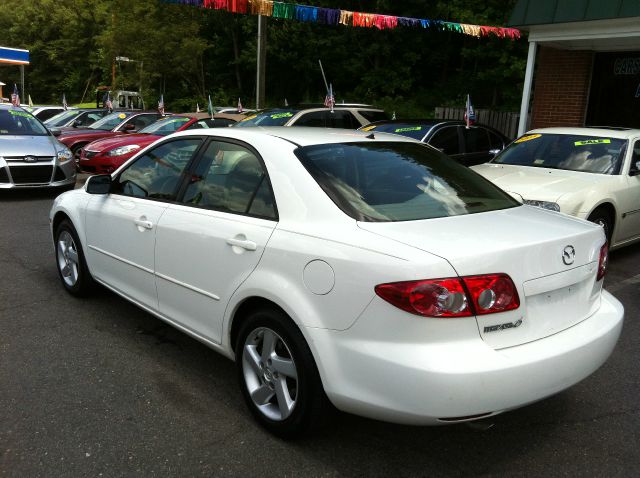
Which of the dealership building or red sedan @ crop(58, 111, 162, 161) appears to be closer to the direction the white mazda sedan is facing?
the red sedan

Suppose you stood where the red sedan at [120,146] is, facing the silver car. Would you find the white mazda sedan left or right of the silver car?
left

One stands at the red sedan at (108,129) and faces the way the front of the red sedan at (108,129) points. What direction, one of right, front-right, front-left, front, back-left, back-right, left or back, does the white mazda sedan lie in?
front-left

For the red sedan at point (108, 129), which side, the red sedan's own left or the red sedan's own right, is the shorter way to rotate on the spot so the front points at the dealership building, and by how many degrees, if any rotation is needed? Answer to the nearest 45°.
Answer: approximately 90° to the red sedan's own left

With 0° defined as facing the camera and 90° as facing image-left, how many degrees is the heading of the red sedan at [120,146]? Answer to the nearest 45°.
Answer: approximately 45°

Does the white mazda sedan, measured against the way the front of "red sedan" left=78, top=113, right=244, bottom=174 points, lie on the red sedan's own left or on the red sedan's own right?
on the red sedan's own left

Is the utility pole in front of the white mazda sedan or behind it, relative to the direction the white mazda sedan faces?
in front

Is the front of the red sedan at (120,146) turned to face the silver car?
yes

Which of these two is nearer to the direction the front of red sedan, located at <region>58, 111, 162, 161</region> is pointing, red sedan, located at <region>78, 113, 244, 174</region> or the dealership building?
the red sedan

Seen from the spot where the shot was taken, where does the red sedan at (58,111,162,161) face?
facing the viewer and to the left of the viewer

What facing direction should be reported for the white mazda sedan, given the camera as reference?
facing away from the viewer and to the left of the viewer

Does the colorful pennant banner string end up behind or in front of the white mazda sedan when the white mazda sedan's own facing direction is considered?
in front

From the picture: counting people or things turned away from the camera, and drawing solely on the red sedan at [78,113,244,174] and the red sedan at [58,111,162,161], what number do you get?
0

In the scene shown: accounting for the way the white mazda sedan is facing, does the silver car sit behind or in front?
in front
